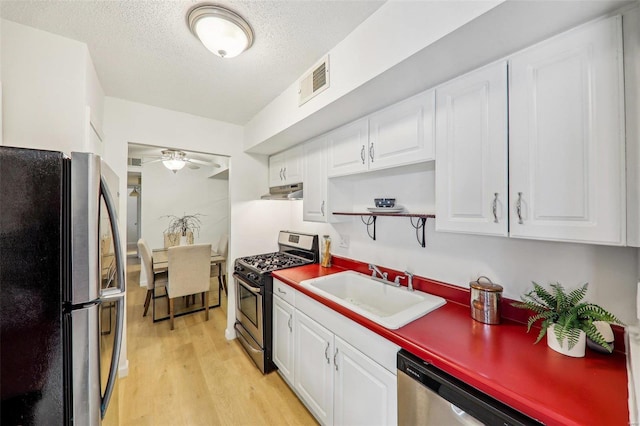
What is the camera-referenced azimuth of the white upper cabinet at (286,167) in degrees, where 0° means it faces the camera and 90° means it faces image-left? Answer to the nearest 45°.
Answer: approximately 45°

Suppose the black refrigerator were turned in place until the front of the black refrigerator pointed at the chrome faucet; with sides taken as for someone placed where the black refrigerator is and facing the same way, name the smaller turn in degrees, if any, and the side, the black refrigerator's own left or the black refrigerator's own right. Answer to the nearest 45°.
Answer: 0° — it already faces it

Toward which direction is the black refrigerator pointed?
to the viewer's right

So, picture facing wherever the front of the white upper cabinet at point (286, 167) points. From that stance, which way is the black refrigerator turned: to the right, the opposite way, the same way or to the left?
the opposite way
